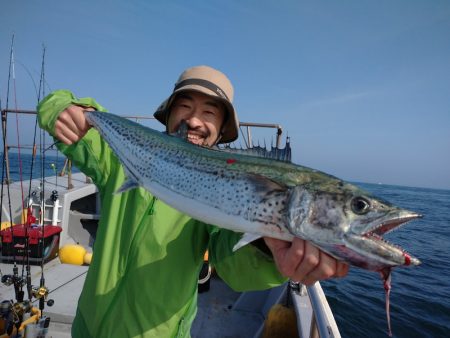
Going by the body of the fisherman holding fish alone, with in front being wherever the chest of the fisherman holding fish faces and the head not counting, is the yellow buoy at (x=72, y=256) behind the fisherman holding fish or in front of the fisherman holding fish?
behind

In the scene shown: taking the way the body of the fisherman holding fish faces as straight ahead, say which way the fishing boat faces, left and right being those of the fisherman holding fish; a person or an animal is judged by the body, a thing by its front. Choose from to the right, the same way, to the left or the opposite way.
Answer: the opposite way

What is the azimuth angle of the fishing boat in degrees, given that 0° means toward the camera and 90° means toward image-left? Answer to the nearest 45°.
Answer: approximately 180°

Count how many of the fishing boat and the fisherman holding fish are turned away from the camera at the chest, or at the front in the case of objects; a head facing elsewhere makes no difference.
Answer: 1

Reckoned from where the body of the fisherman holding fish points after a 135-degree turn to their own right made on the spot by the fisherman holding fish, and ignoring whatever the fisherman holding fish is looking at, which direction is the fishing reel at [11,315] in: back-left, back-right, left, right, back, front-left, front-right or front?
front
